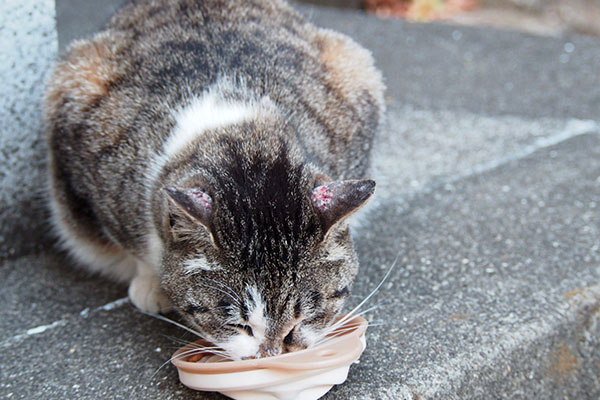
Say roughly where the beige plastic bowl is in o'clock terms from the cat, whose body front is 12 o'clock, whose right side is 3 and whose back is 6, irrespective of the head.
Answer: The beige plastic bowl is roughly at 12 o'clock from the cat.

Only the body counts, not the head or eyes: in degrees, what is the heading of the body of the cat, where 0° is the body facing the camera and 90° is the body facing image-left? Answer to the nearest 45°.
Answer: approximately 0°
